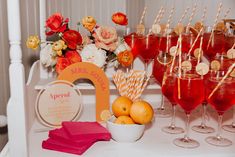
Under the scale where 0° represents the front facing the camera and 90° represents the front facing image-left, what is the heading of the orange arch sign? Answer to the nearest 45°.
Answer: approximately 0°
